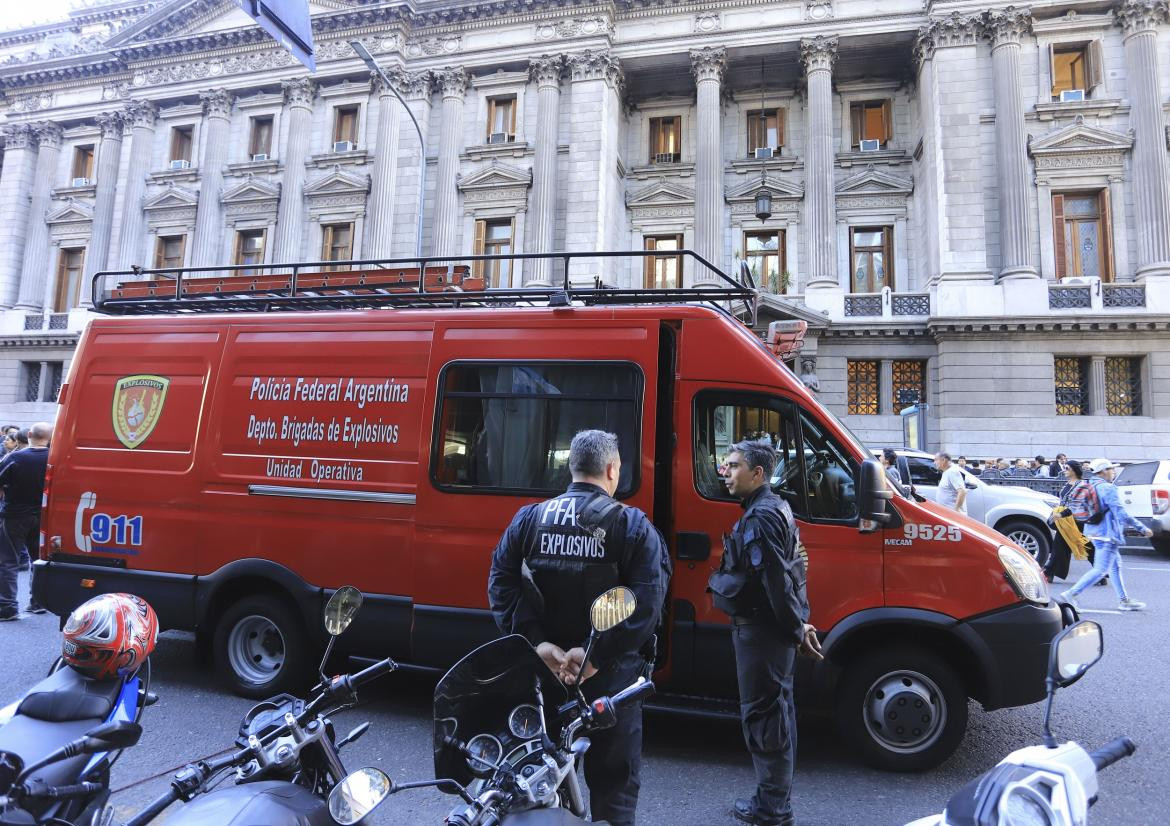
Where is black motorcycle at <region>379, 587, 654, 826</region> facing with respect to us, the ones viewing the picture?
facing away from the viewer and to the left of the viewer

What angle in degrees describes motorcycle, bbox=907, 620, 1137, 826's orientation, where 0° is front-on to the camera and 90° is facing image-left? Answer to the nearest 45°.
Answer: approximately 135°

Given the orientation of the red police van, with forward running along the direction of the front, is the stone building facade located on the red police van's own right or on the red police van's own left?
on the red police van's own left

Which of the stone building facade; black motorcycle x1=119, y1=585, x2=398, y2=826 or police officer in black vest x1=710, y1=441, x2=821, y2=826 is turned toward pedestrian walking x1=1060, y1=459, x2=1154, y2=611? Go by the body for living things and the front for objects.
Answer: the stone building facade

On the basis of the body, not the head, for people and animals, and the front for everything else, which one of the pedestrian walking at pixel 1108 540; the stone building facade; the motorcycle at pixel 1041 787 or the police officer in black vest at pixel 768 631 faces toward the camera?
the stone building facade

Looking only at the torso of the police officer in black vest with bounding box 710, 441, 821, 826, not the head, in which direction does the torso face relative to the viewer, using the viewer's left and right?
facing to the left of the viewer

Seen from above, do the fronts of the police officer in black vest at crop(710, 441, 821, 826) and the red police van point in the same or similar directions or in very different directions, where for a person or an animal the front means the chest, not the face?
very different directions

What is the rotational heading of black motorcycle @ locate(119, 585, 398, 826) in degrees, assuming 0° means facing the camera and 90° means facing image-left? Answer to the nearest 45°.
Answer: approximately 135°

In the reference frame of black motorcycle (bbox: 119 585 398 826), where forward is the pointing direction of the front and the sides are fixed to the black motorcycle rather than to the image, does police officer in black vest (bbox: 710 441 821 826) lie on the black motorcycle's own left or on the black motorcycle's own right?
on the black motorcycle's own right

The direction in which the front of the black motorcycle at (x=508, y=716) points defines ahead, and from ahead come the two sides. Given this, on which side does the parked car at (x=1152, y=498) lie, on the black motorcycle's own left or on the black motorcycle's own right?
on the black motorcycle's own right

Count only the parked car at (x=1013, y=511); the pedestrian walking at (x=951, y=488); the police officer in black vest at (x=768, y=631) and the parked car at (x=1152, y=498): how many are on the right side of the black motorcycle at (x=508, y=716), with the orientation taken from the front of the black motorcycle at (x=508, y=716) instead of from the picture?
4
